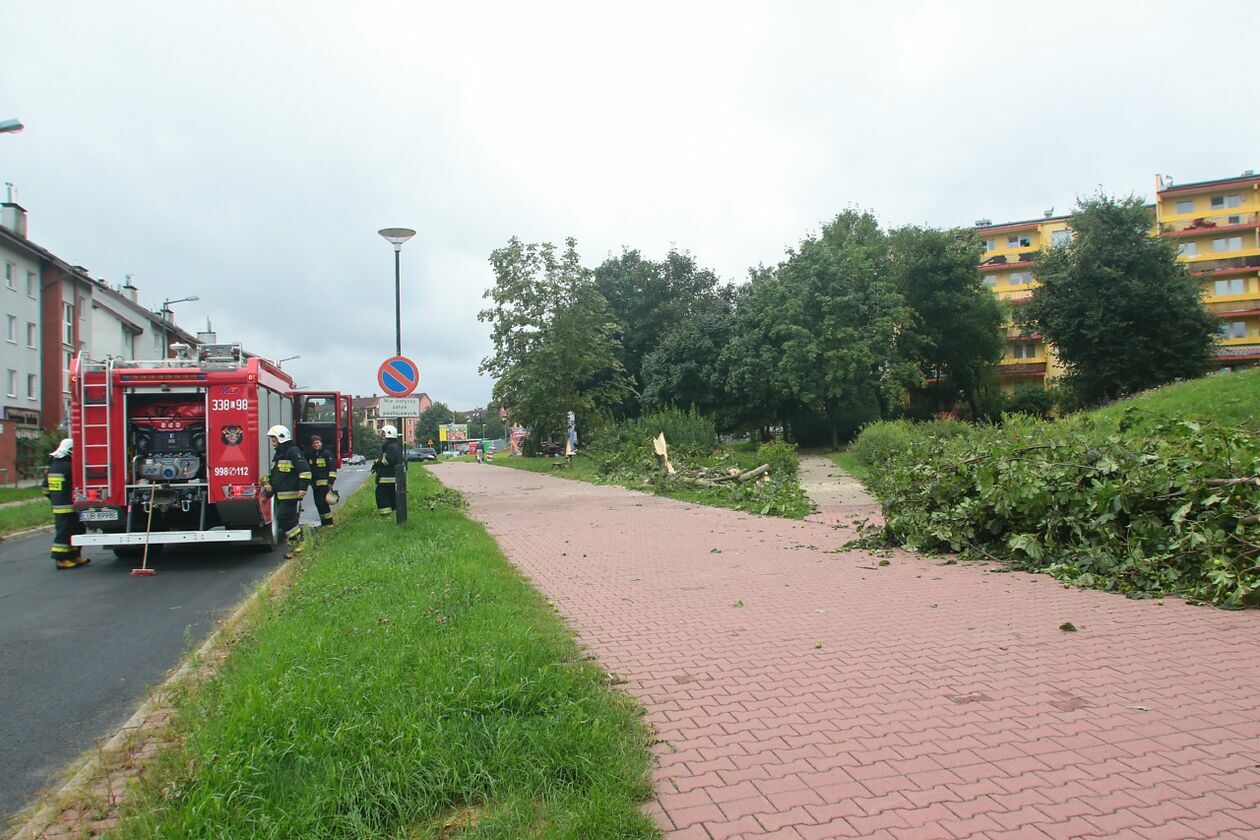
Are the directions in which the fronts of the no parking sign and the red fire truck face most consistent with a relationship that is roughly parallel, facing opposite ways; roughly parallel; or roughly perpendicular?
roughly parallel, facing opposite ways

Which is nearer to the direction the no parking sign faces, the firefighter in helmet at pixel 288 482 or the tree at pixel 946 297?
the firefighter in helmet

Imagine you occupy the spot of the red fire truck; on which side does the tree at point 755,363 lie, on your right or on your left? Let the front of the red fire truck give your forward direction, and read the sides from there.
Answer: on your right

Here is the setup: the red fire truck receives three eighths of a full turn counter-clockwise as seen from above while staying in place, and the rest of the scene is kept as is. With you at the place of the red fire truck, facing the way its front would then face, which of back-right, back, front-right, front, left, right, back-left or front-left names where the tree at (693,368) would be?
back

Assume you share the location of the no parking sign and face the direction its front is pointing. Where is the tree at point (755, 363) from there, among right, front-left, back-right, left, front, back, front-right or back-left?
back-left

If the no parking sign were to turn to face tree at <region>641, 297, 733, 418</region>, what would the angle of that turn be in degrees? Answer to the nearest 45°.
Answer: approximately 135° to its left

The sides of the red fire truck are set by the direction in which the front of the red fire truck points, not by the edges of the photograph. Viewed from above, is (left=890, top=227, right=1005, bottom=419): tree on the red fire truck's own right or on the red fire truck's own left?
on the red fire truck's own right

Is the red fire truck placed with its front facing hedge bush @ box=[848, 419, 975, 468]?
no

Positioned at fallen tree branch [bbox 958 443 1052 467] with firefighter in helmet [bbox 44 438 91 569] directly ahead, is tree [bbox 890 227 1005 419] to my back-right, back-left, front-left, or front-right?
back-right

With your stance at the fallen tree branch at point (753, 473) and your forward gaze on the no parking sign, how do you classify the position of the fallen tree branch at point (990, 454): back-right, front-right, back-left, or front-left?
front-left

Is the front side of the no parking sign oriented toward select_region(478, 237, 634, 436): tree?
no

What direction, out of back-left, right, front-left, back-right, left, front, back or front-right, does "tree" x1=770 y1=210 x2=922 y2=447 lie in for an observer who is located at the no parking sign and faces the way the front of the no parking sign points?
back-left

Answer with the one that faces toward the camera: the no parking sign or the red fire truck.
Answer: the no parking sign

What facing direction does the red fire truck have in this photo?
away from the camera

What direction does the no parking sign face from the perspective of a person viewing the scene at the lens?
facing the viewer

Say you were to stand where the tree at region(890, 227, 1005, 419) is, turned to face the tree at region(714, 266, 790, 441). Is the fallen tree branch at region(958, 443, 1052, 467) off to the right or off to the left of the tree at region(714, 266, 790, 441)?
left
